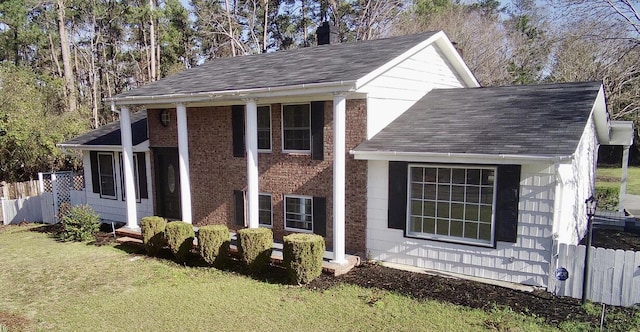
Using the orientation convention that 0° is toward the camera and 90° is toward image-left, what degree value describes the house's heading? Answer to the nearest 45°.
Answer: approximately 45°

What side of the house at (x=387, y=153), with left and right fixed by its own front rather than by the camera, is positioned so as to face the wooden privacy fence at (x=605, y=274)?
left

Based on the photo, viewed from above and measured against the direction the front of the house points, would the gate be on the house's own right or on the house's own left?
on the house's own right

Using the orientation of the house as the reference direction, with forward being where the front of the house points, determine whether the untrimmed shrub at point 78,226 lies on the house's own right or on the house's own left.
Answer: on the house's own right
